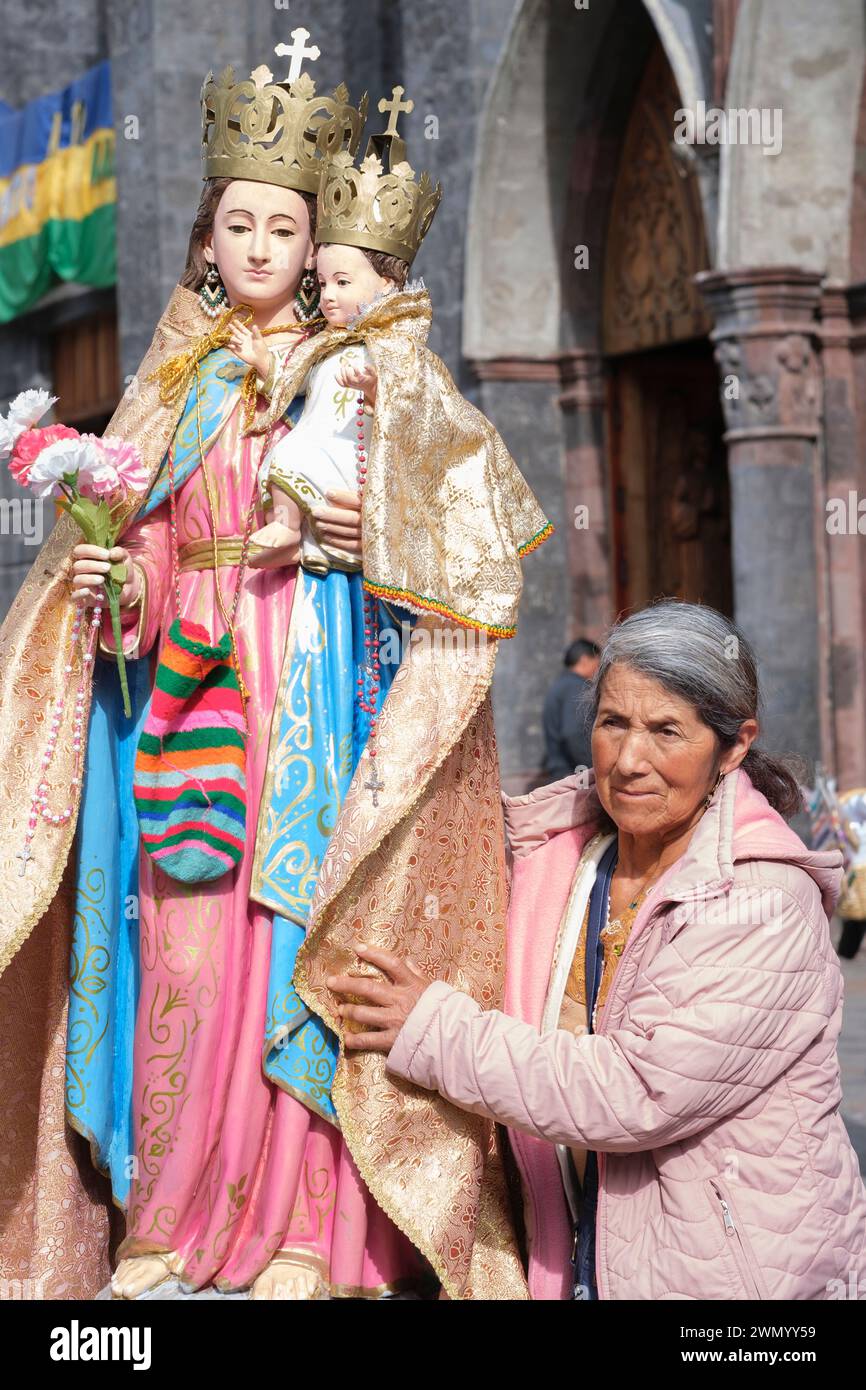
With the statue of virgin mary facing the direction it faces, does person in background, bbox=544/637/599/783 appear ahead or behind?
behind

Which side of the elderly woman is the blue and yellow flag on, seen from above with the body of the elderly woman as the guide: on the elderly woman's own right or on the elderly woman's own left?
on the elderly woman's own right

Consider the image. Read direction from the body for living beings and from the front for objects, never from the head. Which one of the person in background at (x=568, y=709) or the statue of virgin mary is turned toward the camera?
the statue of virgin mary

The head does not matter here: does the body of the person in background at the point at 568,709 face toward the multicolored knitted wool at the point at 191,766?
no

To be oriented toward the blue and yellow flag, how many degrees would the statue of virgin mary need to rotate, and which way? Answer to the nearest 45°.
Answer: approximately 180°

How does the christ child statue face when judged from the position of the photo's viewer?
facing the viewer and to the left of the viewer

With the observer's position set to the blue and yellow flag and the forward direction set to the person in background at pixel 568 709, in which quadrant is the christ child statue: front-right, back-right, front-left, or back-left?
front-right

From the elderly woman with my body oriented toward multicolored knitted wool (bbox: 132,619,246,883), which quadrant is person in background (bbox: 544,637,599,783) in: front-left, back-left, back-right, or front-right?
front-right

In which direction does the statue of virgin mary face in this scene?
toward the camera
